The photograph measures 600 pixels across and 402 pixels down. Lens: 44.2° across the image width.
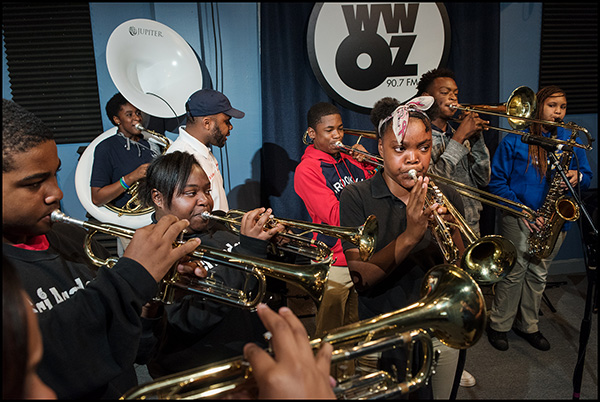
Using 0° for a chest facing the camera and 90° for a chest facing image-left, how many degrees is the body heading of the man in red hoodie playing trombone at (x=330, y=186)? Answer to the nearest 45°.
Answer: approximately 315°

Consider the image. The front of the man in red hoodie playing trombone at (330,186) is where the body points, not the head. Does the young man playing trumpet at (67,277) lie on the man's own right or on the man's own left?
on the man's own right
